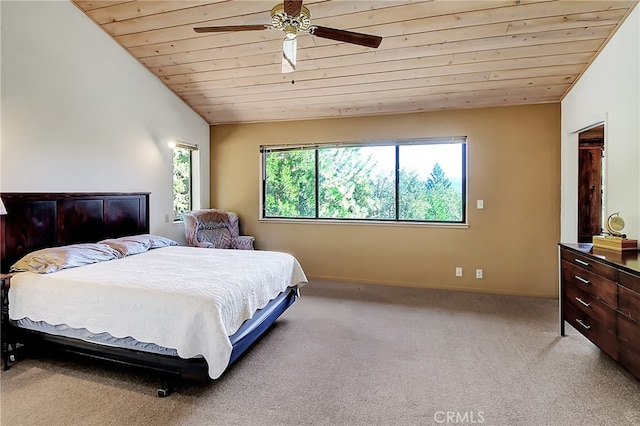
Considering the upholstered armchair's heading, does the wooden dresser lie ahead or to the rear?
ahead

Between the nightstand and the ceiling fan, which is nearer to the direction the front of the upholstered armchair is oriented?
the ceiling fan

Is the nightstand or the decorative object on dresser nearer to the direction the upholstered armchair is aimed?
the decorative object on dresser

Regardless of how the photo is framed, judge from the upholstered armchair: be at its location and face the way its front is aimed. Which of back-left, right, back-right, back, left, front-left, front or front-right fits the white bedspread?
front-right

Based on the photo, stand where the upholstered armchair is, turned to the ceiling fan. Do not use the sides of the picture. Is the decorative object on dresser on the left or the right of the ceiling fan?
left

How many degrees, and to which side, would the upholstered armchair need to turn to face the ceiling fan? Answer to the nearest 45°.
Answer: approximately 45° to its right

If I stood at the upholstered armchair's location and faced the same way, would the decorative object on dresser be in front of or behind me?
in front

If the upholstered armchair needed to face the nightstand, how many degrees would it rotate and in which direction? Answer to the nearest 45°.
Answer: approximately 90° to its right

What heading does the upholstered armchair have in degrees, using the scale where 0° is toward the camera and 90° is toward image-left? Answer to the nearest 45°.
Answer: approximately 315°
